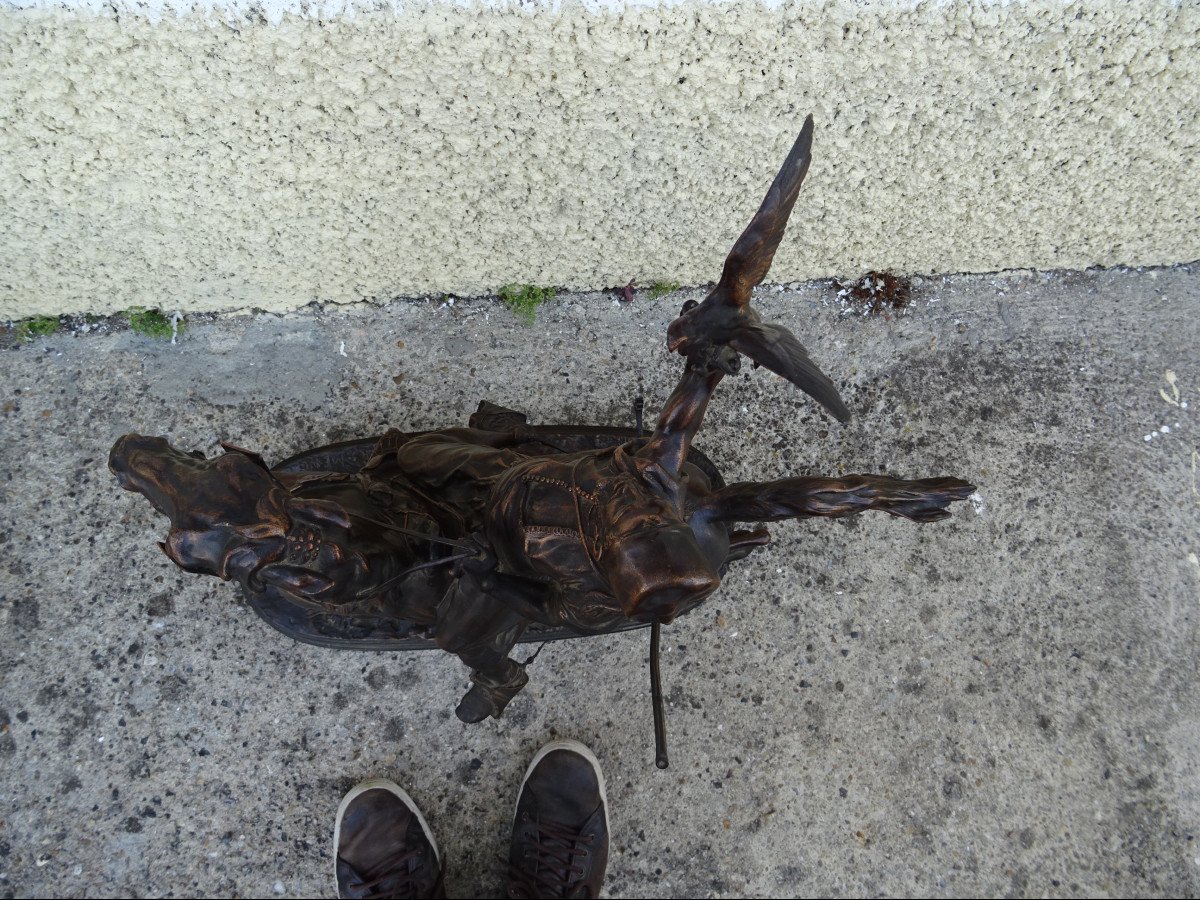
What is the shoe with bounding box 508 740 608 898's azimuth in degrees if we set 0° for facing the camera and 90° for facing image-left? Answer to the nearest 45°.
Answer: approximately 180°

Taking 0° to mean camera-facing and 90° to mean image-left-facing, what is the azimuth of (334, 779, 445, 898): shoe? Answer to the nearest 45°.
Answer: approximately 180°

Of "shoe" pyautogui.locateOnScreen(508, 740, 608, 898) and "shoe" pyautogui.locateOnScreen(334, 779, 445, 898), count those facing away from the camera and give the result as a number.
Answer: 2
